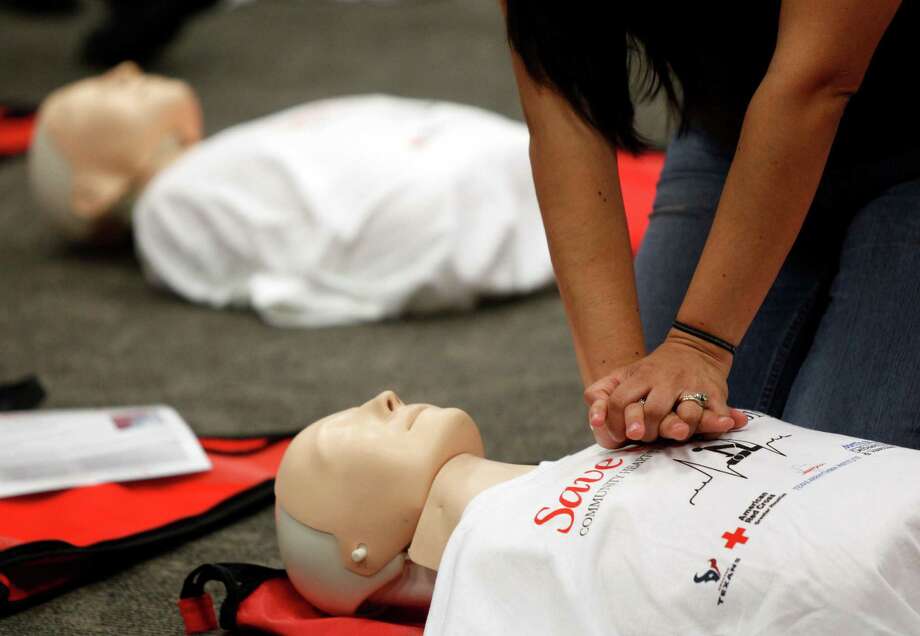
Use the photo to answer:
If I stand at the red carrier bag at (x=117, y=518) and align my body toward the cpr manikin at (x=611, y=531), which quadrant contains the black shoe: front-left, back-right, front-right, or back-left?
back-left
